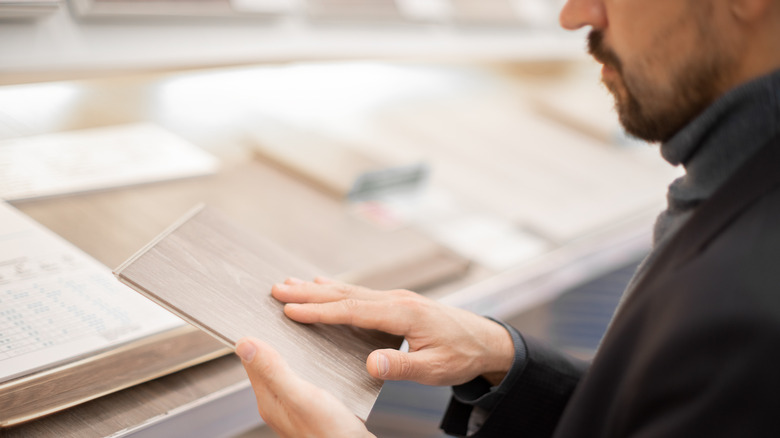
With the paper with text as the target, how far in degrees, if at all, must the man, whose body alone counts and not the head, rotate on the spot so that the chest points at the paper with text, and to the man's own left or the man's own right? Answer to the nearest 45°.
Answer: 0° — they already face it

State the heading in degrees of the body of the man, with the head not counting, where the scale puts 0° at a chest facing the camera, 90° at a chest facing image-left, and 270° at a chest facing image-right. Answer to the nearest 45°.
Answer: approximately 90°
